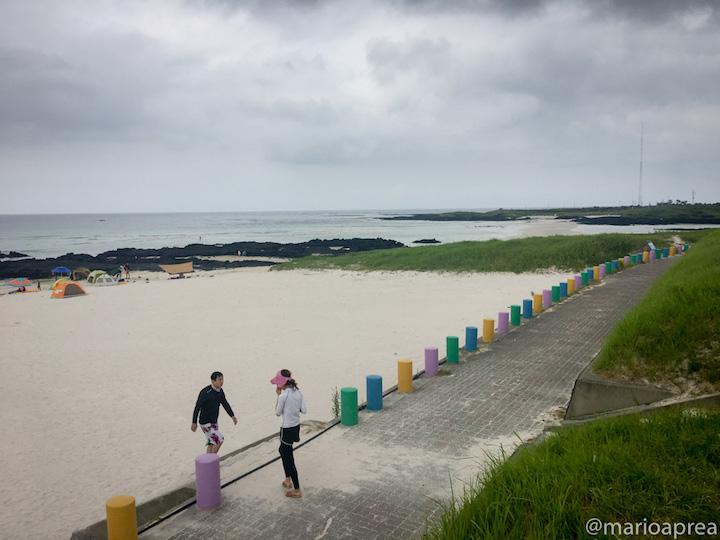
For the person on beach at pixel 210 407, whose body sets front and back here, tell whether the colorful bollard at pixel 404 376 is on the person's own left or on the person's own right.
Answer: on the person's own left

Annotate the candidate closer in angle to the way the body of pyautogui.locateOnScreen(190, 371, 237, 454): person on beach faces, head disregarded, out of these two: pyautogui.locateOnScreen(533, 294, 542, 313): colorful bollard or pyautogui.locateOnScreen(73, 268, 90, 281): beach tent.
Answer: the colorful bollard

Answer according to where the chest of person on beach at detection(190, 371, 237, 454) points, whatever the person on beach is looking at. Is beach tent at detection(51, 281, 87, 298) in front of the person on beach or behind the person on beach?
behind

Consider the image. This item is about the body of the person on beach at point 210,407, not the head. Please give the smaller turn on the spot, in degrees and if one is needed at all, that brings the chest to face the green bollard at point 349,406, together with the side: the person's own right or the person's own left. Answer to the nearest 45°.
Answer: approximately 45° to the person's own left

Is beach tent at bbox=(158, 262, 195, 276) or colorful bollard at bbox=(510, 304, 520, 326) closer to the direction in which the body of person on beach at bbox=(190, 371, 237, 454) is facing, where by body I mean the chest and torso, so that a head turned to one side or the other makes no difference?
the colorful bollard

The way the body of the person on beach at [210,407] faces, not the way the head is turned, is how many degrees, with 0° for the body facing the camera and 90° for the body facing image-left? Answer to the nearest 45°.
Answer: approximately 315°

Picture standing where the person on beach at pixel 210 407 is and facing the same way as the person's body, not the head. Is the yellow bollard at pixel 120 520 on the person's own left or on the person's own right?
on the person's own right

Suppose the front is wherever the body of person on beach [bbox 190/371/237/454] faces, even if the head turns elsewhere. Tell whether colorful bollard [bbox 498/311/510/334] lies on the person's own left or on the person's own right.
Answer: on the person's own left

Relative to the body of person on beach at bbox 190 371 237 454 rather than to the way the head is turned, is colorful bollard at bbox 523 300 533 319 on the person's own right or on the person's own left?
on the person's own left

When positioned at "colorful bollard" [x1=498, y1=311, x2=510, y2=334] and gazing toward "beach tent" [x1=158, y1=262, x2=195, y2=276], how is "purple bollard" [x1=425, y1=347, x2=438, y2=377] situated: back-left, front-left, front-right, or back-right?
back-left

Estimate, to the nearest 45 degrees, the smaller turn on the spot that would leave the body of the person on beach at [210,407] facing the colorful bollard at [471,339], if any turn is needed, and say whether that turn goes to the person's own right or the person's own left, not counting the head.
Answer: approximately 90° to the person's own left

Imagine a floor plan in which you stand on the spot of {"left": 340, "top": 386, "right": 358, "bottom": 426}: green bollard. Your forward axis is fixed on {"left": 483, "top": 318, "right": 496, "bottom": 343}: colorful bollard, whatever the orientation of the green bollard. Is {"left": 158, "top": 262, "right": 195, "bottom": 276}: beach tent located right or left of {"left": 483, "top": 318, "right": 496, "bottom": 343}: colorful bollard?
left

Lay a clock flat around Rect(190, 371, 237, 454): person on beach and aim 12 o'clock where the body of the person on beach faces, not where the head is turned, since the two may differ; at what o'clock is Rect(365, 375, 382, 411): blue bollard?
The blue bollard is roughly at 10 o'clock from the person on beach.

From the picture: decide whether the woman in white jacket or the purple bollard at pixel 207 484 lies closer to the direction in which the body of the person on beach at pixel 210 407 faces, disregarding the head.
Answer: the woman in white jacket

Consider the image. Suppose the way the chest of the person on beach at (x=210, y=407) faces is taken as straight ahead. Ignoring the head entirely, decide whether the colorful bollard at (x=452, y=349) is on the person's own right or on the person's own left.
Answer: on the person's own left
